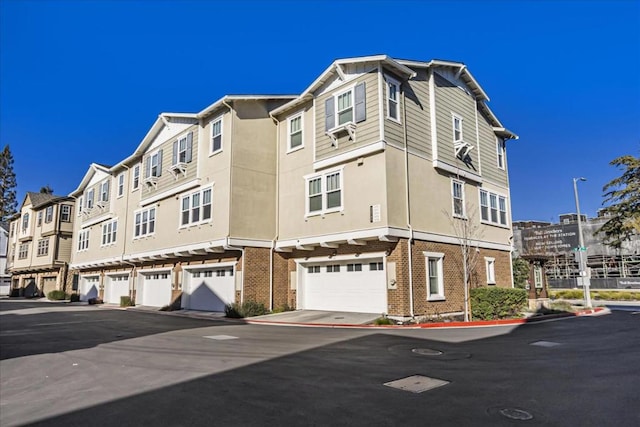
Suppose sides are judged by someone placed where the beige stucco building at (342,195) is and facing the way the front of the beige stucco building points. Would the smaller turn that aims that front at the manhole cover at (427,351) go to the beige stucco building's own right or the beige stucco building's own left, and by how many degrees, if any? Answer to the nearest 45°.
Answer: approximately 45° to the beige stucco building's own left

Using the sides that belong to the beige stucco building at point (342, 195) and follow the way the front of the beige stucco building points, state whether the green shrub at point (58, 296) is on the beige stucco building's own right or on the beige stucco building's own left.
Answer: on the beige stucco building's own right

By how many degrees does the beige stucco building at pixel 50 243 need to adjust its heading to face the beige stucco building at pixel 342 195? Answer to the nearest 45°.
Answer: approximately 45° to its left

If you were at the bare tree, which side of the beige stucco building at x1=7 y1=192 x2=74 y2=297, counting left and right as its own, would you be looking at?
left

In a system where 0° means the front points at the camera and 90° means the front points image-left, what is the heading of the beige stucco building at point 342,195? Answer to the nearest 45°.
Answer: approximately 45°

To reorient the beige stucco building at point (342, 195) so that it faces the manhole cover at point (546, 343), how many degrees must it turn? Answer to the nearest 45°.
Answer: approximately 90° to its left

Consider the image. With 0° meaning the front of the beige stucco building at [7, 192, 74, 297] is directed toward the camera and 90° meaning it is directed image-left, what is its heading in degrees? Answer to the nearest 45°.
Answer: approximately 45°

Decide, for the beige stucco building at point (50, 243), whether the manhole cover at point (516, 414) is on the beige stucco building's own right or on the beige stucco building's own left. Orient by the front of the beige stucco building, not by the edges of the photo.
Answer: on the beige stucco building's own left
